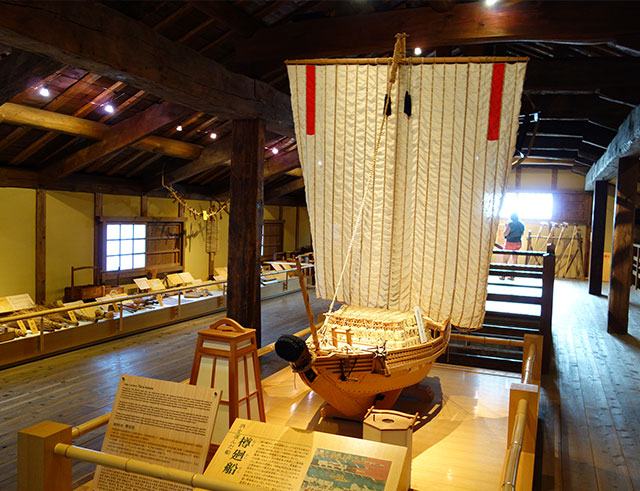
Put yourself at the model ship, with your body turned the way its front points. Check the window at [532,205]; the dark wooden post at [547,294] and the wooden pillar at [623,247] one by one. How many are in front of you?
0

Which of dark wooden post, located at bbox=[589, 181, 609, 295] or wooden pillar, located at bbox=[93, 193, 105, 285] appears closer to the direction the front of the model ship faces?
the wooden pillar

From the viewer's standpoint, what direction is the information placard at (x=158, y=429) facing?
toward the camera

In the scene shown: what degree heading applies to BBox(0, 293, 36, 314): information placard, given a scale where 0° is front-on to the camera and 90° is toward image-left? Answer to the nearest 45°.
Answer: approximately 315°

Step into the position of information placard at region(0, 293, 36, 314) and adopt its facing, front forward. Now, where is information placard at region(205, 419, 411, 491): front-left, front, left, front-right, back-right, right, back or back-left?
front-right

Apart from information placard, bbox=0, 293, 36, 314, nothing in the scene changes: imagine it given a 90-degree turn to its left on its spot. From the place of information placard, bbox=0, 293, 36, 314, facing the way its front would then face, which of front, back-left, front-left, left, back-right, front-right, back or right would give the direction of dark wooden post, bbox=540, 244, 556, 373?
right

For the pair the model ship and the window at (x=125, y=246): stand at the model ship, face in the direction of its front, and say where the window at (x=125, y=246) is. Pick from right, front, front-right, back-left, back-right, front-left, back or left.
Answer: right

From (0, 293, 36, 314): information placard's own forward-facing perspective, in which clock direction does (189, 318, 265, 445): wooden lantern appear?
The wooden lantern is roughly at 1 o'clock from the information placard.

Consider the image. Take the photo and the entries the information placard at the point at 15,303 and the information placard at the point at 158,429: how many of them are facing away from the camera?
0

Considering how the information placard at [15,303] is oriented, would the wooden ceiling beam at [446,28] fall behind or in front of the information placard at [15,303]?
in front

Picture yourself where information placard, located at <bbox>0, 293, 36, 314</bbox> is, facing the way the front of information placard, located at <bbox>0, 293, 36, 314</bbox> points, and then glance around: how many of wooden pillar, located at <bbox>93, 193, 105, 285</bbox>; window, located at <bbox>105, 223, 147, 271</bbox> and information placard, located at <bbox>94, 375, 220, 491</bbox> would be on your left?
2

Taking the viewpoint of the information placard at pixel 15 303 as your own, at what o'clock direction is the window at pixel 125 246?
The window is roughly at 9 o'clock from the information placard.

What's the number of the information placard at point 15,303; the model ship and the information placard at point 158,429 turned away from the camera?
0

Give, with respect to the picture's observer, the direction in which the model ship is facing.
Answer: facing the viewer and to the left of the viewer

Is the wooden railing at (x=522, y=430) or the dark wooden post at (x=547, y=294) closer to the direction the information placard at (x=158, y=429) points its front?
the wooden railing
